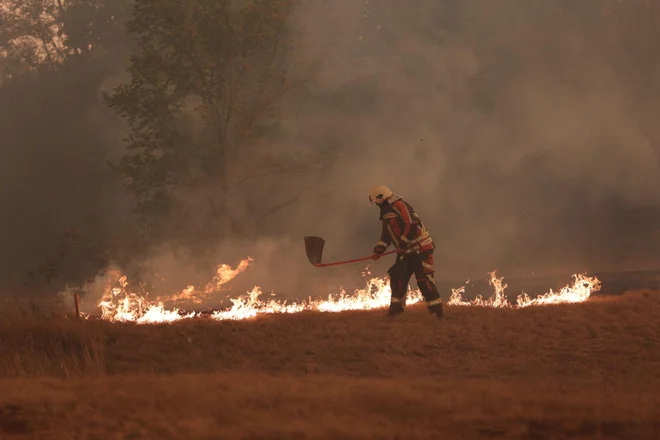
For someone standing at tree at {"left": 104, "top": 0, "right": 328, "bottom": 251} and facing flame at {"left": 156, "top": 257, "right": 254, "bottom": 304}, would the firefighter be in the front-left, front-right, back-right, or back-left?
front-left

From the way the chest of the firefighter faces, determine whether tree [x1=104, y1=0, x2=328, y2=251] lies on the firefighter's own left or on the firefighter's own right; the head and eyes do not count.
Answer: on the firefighter's own right

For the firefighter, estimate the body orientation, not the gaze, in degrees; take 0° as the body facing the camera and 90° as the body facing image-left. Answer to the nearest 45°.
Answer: approximately 90°

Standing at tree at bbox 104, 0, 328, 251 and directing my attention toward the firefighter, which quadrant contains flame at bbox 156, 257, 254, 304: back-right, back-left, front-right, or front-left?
front-right

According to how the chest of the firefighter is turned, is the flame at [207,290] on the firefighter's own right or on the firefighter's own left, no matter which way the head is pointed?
on the firefighter's own right

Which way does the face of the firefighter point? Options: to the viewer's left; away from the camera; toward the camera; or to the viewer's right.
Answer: to the viewer's left
